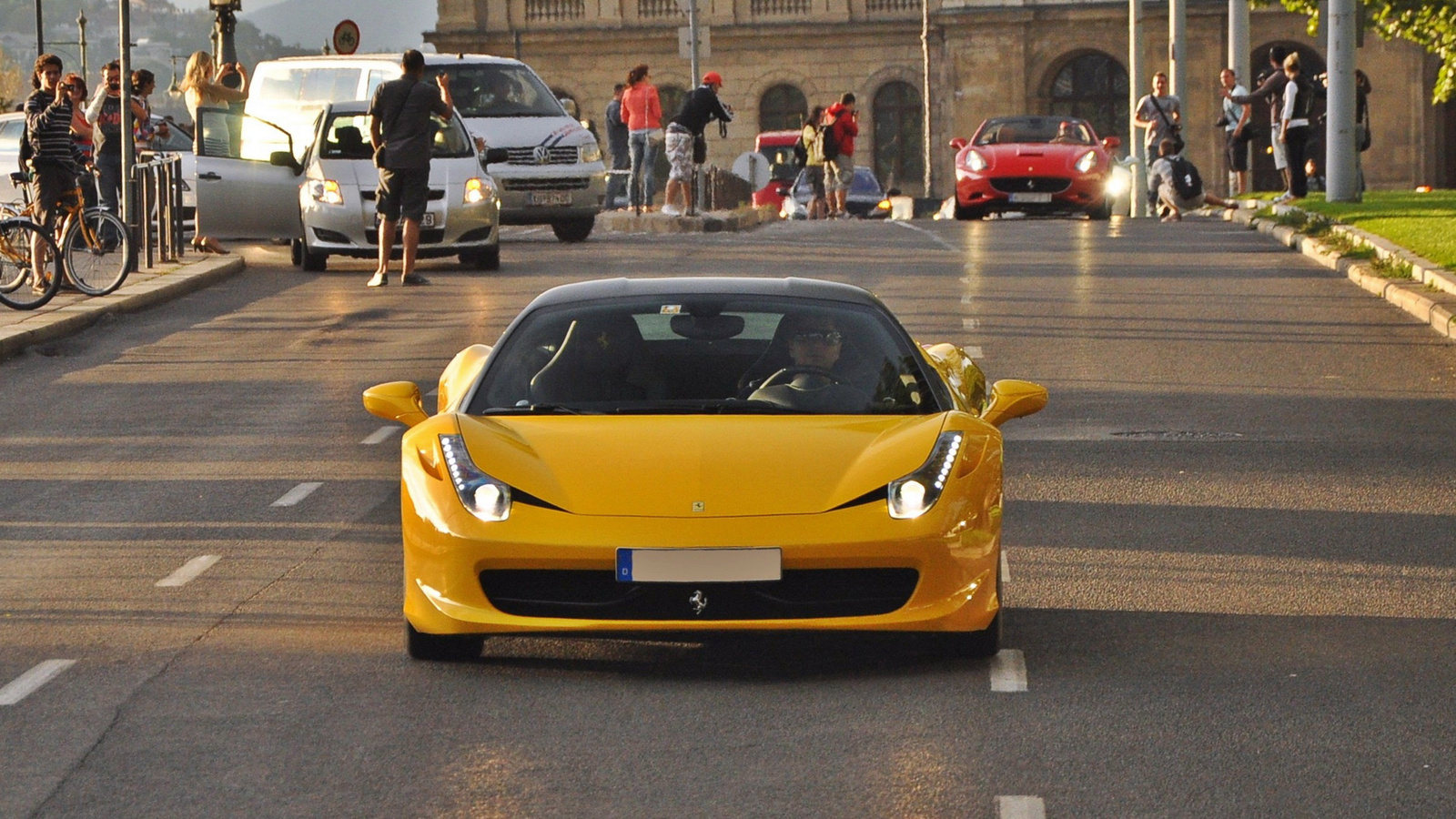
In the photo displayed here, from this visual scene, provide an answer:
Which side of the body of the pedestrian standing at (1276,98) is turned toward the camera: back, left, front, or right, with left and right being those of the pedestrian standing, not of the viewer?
left

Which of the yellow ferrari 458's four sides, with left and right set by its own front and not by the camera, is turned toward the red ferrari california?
back

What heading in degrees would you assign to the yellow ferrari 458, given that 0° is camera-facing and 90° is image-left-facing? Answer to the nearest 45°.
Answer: approximately 0°

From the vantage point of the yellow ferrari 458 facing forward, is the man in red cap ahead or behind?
behind

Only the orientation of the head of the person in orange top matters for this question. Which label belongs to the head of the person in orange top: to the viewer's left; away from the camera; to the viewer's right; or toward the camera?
away from the camera

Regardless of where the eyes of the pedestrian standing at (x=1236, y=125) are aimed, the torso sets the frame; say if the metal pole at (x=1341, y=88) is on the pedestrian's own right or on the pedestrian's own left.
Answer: on the pedestrian's own left

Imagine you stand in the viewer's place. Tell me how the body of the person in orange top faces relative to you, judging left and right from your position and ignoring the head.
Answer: facing away from the viewer
